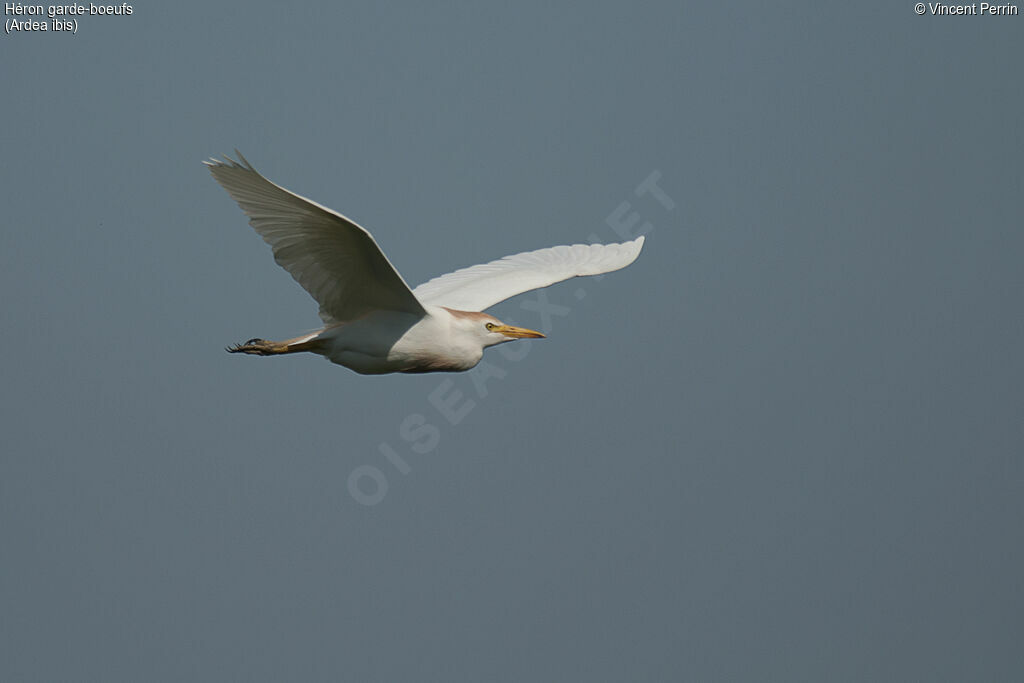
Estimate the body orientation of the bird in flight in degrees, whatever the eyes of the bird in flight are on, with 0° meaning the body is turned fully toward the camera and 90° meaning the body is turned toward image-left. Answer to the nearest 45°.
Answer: approximately 315°
